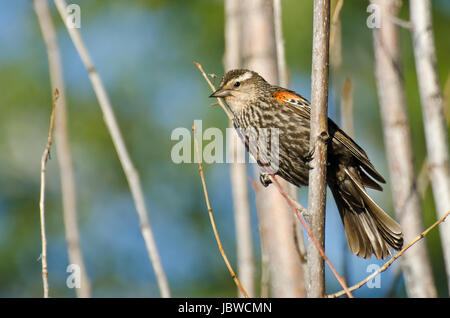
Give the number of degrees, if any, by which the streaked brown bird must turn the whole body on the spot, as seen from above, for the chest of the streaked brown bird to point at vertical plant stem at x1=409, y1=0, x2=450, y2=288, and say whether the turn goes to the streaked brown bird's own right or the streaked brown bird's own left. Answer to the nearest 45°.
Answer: approximately 135° to the streaked brown bird's own left

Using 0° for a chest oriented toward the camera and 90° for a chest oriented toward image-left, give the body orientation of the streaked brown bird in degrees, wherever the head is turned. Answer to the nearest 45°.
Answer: approximately 90°
